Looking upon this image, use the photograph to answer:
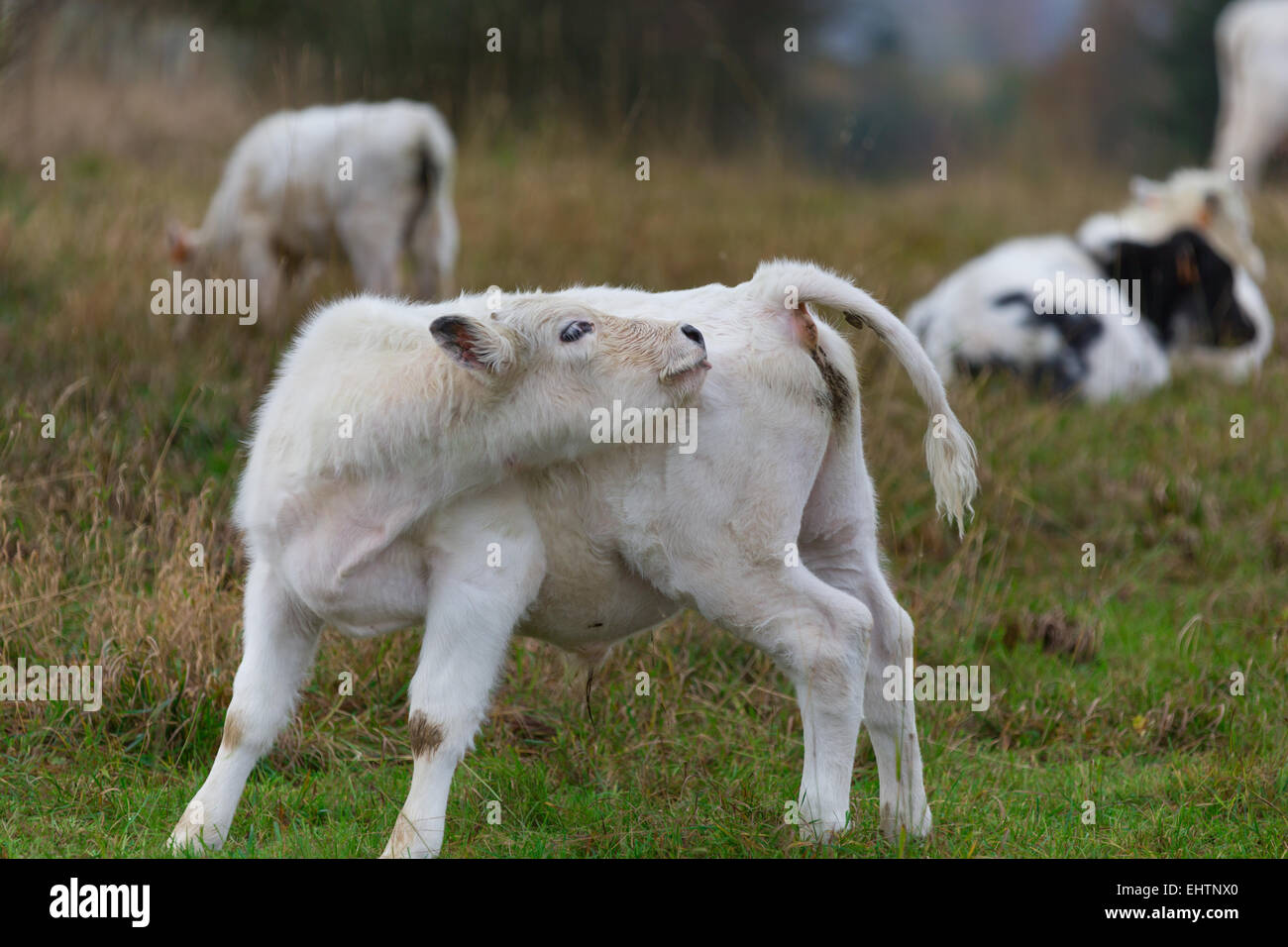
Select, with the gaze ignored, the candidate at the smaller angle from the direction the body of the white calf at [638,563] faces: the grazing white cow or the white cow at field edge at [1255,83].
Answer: the grazing white cow

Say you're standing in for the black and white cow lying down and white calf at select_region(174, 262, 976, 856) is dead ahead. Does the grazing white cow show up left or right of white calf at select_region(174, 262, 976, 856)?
right

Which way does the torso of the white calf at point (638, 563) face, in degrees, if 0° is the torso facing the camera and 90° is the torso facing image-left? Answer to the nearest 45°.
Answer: approximately 90°

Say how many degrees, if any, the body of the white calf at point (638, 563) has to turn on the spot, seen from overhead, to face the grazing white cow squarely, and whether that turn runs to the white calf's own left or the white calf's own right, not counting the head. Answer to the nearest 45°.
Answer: approximately 90° to the white calf's own right

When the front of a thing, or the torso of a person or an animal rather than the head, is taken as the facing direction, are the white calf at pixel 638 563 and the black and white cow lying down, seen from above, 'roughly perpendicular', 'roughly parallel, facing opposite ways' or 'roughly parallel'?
roughly parallel, facing opposite ways

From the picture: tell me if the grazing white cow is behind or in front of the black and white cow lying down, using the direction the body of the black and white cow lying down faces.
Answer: behind

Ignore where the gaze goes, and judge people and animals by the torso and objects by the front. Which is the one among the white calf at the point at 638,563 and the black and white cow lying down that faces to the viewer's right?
the black and white cow lying down

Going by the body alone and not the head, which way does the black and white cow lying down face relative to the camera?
to the viewer's right
